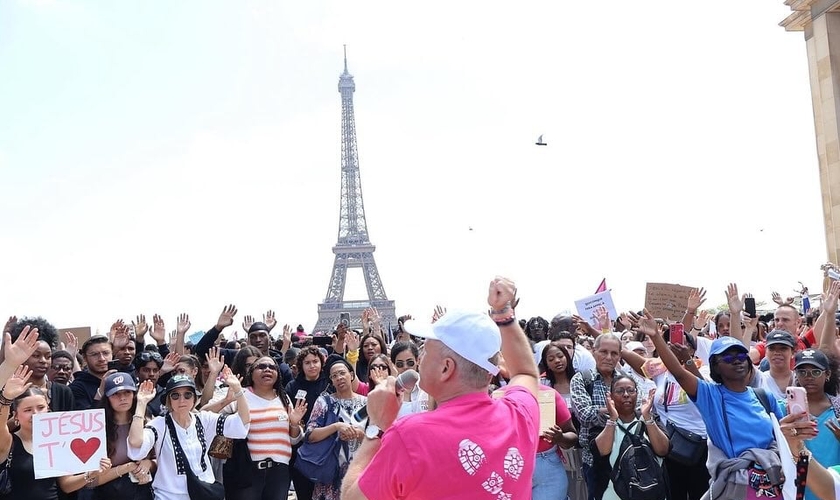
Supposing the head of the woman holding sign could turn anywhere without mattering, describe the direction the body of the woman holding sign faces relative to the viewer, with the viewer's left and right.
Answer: facing the viewer and to the right of the viewer

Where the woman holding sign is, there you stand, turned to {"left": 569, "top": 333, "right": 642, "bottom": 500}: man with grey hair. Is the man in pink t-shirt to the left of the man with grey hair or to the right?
right

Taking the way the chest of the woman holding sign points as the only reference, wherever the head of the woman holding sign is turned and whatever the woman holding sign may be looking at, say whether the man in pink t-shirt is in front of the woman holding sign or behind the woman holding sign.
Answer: in front

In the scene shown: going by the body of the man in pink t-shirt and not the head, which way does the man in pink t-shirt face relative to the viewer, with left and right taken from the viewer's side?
facing away from the viewer and to the left of the viewer

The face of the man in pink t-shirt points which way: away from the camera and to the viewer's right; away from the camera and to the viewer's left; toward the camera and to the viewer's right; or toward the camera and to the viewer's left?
away from the camera and to the viewer's left
